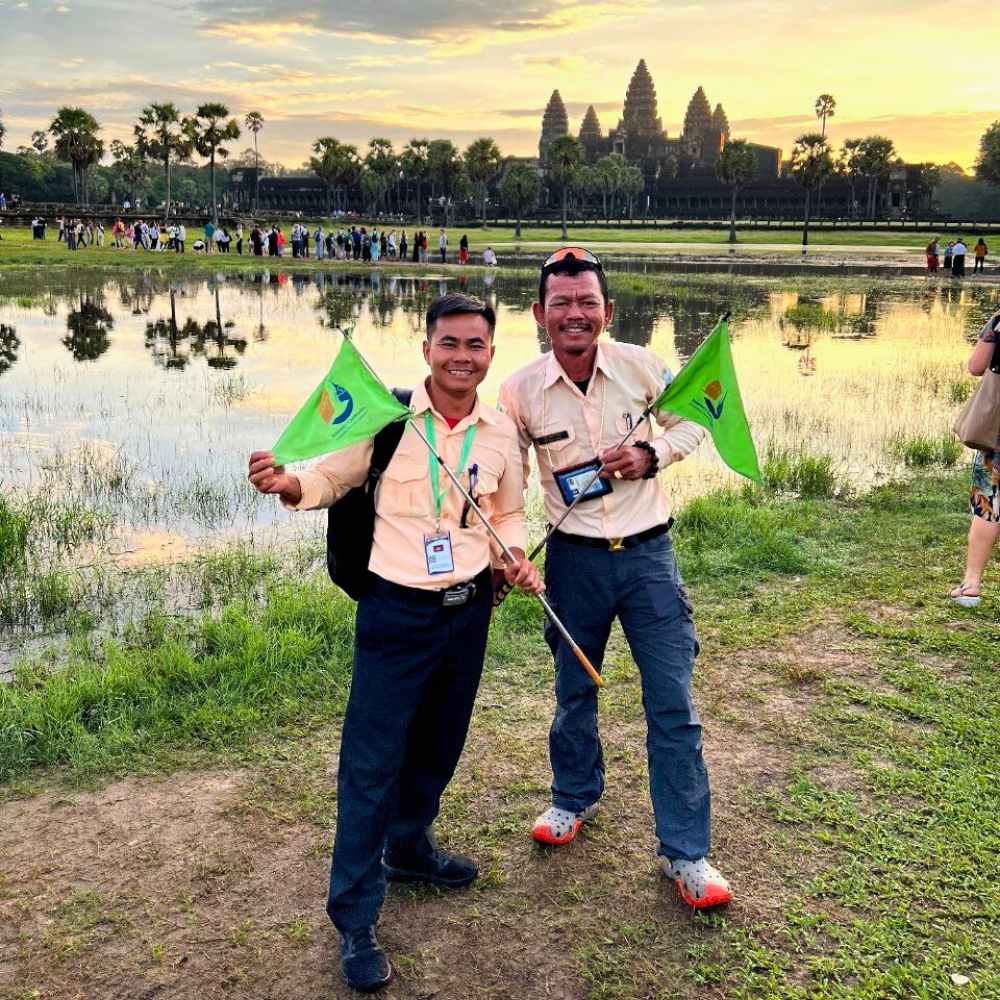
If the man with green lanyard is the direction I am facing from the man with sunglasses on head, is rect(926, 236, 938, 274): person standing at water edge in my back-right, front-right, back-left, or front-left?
back-right

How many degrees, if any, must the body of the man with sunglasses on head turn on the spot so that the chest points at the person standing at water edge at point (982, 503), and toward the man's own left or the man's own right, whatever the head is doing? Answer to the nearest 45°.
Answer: approximately 135° to the man's own left

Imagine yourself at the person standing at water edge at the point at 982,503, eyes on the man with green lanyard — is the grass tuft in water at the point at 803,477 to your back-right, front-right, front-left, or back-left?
back-right

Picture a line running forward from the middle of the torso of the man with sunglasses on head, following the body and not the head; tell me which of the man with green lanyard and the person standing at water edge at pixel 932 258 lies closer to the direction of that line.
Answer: the man with green lanyard

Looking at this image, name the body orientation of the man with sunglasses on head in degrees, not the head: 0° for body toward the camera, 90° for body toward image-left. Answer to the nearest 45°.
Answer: approximately 0°

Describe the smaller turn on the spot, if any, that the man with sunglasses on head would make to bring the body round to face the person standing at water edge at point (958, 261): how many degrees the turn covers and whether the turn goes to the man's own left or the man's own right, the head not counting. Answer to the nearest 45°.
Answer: approximately 180°

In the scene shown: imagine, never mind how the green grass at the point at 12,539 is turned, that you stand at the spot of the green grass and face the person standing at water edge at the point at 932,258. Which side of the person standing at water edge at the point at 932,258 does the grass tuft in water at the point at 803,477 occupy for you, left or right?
right

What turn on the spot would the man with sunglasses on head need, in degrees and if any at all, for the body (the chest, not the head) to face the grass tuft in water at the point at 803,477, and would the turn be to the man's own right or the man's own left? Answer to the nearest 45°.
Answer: approximately 180°

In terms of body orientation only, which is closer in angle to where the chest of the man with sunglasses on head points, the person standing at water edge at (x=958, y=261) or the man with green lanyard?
the man with green lanyard

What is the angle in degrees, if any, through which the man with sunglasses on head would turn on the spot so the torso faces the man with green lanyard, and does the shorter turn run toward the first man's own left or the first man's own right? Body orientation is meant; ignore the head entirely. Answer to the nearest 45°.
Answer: approximately 45° to the first man's own right
